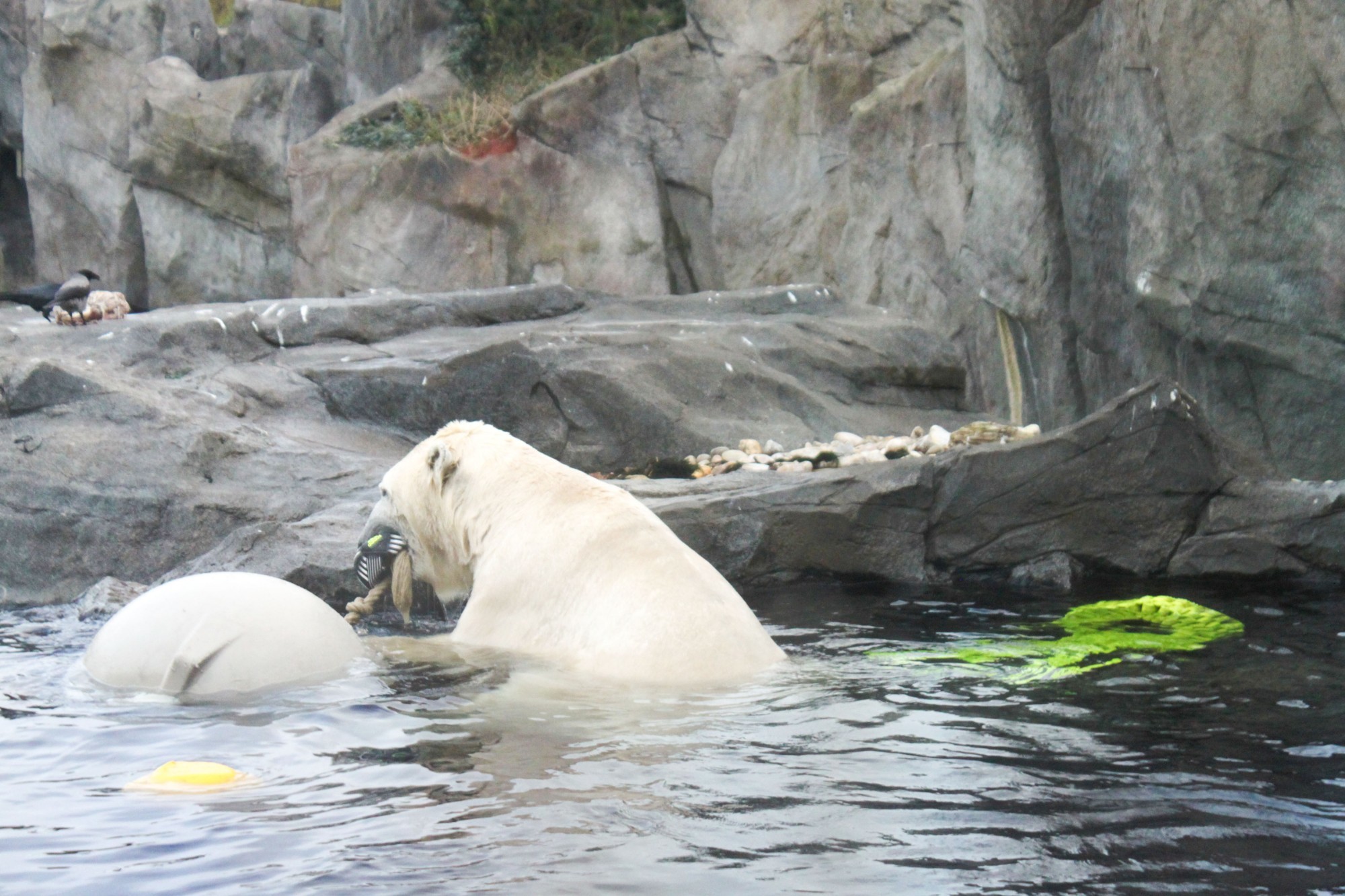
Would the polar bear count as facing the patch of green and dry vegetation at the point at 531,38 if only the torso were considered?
no

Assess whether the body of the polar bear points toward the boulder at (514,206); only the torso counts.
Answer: no

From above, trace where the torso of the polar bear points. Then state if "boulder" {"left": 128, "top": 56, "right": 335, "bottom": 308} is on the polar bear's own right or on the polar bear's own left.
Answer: on the polar bear's own right

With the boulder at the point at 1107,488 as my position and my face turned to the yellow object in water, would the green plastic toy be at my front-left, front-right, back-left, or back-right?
front-left

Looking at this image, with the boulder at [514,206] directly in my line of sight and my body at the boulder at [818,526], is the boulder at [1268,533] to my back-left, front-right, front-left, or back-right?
back-right

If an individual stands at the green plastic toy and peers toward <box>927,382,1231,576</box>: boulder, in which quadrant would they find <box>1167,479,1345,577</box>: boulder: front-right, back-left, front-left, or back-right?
front-right

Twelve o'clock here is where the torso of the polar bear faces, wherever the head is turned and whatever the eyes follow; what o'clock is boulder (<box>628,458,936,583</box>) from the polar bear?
The boulder is roughly at 4 o'clock from the polar bear.

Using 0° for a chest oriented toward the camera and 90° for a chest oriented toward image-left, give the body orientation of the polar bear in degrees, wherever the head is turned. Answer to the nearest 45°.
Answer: approximately 90°

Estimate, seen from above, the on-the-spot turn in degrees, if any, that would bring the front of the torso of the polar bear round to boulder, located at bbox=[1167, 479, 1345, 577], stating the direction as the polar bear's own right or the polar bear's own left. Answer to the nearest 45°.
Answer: approximately 135° to the polar bear's own right

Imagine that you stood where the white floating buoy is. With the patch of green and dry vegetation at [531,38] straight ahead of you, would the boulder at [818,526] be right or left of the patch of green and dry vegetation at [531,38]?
right

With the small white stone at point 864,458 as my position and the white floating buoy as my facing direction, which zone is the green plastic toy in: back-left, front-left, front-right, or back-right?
front-left

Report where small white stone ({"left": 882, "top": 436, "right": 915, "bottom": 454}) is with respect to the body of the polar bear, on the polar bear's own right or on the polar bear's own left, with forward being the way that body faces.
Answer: on the polar bear's own right
